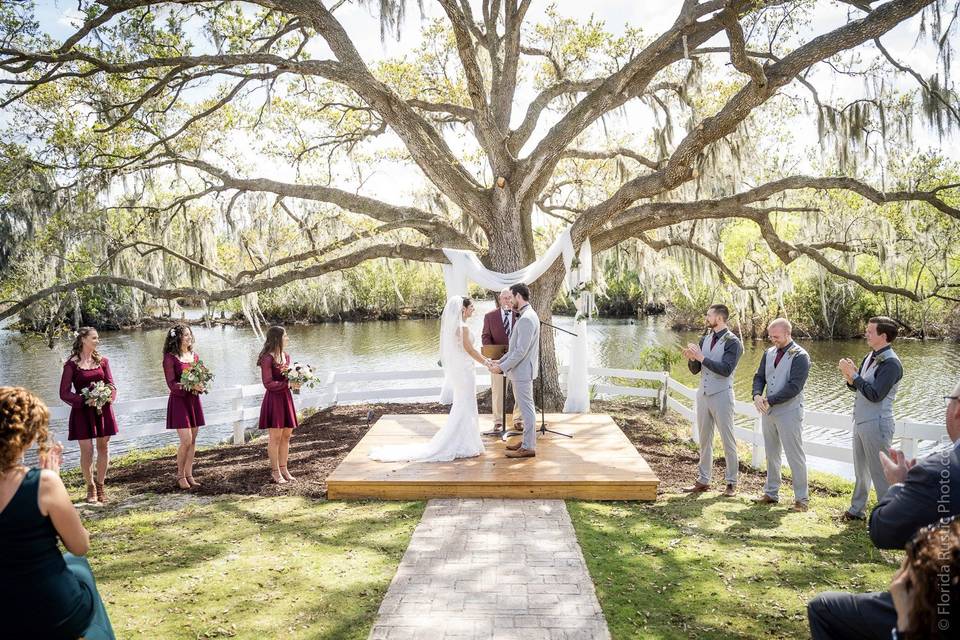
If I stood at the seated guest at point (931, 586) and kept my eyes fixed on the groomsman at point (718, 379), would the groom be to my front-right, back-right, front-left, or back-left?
front-left

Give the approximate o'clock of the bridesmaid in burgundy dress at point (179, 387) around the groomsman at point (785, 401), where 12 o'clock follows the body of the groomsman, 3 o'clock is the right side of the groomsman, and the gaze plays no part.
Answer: The bridesmaid in burgundy dress is roughly at 1 o'clock from the groomsman.

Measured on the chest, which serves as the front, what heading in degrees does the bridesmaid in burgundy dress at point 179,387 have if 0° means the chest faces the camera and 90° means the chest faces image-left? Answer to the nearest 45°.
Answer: approximately 315°

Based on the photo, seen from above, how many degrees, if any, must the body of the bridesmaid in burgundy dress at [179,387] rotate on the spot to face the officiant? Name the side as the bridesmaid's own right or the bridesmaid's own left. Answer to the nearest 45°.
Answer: approximately 45° to the bridesmaid's own left

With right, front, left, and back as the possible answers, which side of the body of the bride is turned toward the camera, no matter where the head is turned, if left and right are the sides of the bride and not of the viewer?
right

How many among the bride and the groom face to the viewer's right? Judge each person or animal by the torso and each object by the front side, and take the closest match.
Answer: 1

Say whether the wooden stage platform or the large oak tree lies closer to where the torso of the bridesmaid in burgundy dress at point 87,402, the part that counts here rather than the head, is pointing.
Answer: the wooden stage platform

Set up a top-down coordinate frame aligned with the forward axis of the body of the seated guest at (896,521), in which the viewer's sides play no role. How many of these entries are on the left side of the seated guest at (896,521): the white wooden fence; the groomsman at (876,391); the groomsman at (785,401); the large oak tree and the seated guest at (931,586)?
1

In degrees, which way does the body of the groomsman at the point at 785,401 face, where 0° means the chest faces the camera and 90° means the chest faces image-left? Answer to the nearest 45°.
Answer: approximately 45°

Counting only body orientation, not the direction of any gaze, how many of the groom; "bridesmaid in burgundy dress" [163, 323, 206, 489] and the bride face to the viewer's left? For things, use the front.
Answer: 1

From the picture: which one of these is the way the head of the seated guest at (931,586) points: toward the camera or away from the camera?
away from the camera

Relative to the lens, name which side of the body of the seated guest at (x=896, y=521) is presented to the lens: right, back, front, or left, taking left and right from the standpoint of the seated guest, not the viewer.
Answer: left

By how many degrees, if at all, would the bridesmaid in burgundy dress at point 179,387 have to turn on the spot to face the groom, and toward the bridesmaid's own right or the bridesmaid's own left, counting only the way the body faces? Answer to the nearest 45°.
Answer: approximately 45° to the bridesmaid's own left

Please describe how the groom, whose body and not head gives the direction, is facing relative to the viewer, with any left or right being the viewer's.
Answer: facing to the left of the viewer

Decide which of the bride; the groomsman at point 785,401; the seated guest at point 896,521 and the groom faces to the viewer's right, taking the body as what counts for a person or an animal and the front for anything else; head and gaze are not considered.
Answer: the bride

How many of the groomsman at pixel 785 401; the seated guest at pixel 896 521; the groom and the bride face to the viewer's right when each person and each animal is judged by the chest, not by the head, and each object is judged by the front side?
1

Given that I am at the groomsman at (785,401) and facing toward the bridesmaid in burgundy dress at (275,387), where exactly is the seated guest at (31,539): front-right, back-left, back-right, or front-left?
front-left
